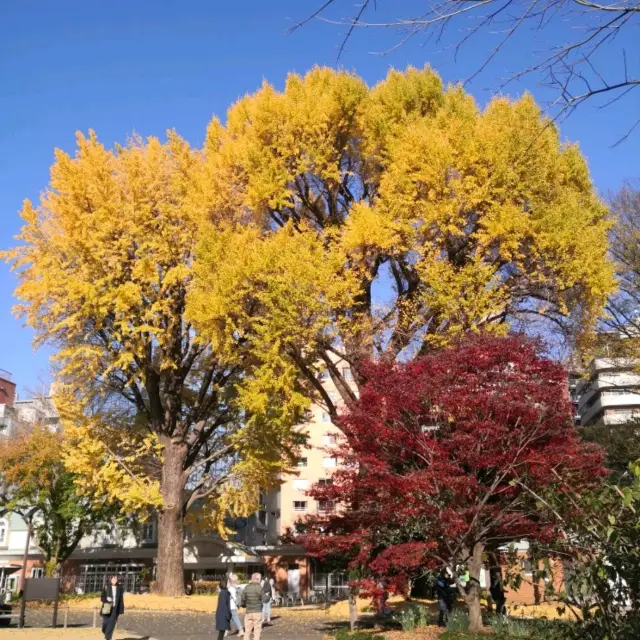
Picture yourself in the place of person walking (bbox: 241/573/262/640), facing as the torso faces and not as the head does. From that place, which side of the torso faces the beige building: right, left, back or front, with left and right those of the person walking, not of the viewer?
front

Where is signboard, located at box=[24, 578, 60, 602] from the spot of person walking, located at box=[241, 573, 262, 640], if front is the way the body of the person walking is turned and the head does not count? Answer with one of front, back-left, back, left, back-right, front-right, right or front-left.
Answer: front-left

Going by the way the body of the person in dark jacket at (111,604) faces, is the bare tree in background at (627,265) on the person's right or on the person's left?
on the person's left

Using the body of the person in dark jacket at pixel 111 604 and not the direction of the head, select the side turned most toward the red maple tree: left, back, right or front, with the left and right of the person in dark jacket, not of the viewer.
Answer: left

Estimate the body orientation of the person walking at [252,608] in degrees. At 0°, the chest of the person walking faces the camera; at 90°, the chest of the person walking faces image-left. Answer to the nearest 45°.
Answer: approximately 180°

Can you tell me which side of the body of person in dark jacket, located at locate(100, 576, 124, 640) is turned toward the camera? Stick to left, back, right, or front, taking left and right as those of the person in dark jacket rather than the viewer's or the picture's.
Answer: front

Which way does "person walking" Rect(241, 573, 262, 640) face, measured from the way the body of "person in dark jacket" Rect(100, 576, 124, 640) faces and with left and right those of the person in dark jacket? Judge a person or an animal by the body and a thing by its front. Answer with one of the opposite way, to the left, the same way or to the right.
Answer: the opposite way

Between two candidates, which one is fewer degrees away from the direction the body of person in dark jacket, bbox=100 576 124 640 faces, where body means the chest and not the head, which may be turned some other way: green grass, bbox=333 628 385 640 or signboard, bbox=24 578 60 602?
the green grass

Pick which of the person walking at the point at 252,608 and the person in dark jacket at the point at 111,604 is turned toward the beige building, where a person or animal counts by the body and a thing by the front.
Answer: the person walking

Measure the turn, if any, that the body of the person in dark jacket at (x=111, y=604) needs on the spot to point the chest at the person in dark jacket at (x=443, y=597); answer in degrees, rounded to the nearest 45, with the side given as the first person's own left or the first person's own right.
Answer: approximately 90° to the first person's own left

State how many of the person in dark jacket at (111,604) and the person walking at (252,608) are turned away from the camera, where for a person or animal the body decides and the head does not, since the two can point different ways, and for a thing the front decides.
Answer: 1

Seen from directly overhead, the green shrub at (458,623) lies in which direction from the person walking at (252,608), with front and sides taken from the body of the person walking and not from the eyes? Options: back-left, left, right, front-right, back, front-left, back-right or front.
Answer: right
